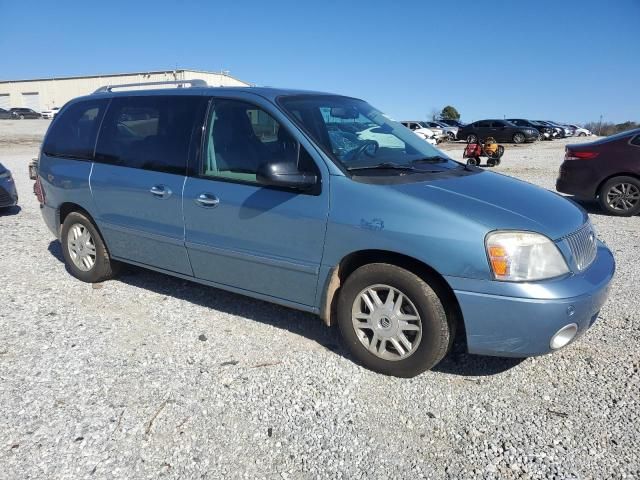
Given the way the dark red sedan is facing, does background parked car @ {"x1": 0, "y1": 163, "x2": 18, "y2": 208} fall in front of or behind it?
behind

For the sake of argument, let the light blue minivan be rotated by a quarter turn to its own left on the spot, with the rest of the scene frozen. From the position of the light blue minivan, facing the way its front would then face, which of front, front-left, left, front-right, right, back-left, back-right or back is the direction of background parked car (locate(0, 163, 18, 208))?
left

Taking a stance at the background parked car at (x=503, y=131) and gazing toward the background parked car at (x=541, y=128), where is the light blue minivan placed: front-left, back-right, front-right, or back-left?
back-right

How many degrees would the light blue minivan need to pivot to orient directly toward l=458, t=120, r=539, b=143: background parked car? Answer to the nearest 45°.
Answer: approximately 135° to its left

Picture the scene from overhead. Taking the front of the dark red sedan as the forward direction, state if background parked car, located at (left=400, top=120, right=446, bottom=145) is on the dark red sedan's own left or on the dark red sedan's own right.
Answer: on the dark red sedan's own left

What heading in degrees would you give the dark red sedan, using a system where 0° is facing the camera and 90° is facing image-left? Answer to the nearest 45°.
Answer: approximately 270°

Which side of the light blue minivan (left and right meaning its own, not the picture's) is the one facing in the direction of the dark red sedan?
left

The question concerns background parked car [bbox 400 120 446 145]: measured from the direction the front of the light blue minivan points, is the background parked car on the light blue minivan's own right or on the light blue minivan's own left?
on the light blue minivan's own left

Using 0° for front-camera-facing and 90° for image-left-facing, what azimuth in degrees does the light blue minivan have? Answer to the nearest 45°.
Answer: approximately 315°

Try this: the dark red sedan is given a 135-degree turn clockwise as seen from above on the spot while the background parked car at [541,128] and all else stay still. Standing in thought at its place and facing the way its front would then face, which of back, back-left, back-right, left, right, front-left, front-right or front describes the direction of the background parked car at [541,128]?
back-right
